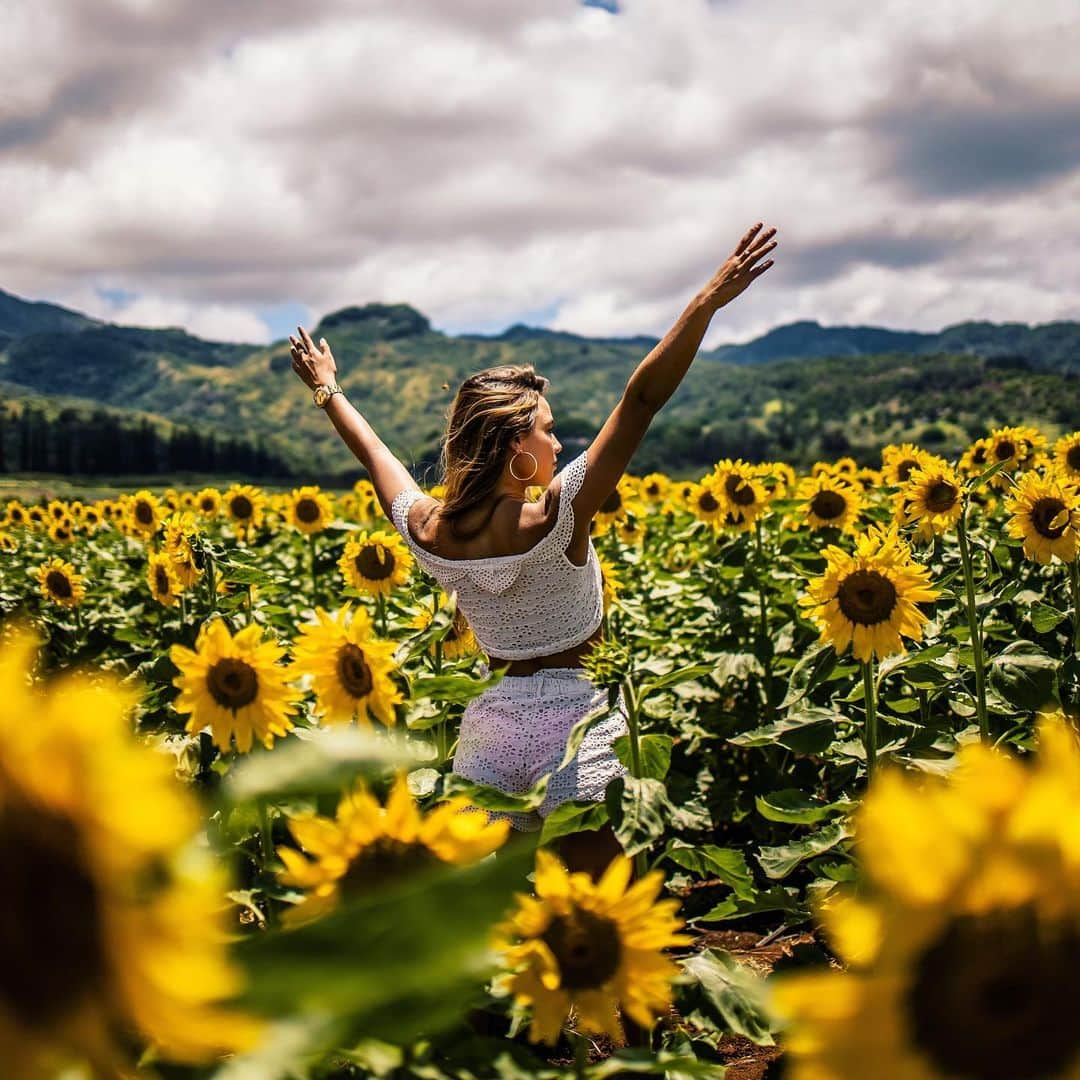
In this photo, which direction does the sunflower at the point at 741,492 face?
toward the camera

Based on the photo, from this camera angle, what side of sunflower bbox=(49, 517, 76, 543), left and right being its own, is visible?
front

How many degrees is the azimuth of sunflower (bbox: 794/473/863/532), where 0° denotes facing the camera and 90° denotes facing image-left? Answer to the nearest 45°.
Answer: approximately 0°

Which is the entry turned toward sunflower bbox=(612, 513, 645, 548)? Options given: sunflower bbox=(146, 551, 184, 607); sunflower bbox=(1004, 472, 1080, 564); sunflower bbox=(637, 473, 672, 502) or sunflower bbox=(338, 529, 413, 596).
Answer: sunflower bbox=(637, 473, 672, 502)

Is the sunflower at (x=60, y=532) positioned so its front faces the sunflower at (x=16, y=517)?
no

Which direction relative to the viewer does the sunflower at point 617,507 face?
toward the camera

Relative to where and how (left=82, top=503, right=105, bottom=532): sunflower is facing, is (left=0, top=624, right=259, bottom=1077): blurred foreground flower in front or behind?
in front

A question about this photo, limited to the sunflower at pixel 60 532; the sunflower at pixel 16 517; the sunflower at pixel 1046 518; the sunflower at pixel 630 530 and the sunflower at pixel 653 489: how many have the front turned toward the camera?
5

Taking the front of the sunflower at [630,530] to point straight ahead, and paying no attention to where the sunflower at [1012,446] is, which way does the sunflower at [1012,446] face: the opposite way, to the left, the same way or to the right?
the same way

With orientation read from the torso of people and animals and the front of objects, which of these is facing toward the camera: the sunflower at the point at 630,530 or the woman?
the sunflower

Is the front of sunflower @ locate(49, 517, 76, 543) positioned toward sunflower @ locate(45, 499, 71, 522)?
no

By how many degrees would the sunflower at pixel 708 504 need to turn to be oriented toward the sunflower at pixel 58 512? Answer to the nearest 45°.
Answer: approximately 135° to its right

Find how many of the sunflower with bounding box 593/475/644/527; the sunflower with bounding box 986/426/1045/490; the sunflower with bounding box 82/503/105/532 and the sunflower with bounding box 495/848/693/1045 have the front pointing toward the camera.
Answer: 4

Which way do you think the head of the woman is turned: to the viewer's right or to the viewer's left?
to the viewer's right

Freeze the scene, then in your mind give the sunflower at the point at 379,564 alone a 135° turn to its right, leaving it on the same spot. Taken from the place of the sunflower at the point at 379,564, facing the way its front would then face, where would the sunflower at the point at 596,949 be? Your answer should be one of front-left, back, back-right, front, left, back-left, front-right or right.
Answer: back-left
